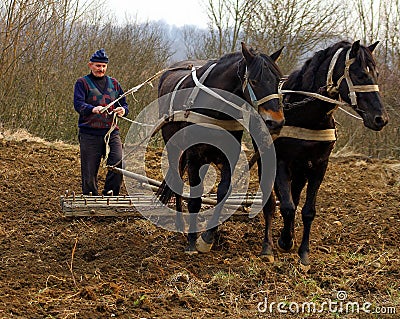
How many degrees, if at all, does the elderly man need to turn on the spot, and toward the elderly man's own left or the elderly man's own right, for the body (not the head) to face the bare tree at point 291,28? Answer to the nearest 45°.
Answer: approximately 90° to the elderly man's own left

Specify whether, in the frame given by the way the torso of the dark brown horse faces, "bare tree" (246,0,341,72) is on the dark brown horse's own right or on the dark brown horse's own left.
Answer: on the dark brown horse's own left

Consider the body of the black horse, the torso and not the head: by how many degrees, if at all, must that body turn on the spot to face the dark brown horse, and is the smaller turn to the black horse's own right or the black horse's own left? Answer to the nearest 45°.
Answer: approximately 135° to the black horse's own right

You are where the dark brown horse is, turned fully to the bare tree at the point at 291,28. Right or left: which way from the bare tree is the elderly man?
left

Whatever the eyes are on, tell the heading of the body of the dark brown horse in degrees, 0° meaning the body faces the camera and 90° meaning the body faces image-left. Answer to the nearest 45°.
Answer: approximately 315°

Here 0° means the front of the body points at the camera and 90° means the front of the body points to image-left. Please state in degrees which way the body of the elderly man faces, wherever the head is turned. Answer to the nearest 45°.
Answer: approximately 315°

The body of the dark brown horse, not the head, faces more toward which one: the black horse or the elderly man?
the black horse

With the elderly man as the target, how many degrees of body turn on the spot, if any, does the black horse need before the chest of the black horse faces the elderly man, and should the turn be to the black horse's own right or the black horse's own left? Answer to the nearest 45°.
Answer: approximately 180°

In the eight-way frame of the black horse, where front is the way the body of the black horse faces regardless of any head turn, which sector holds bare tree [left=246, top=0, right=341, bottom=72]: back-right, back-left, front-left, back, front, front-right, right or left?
back-left
